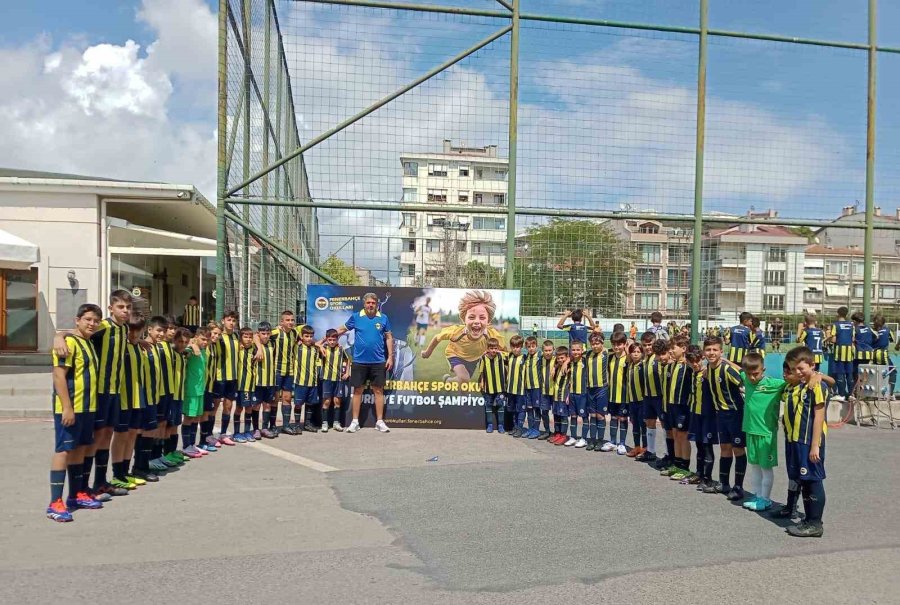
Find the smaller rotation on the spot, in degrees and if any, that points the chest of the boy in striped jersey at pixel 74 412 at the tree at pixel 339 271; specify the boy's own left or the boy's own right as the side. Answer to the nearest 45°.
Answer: approximately 90° to the boy's own left

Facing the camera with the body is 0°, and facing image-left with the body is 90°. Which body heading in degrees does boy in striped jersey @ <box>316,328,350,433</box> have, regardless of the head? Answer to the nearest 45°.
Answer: approximately 0°

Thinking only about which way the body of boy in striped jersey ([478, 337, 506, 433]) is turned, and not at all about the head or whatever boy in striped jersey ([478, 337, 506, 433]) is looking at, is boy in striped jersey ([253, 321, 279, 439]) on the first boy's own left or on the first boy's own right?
on the first boy's own right

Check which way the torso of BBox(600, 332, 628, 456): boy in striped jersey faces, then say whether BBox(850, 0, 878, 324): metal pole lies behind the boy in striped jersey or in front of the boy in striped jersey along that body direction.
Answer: behind

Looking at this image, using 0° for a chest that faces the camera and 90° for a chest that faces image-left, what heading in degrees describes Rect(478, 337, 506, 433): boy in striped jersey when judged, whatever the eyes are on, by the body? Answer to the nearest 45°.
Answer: approximately 0°

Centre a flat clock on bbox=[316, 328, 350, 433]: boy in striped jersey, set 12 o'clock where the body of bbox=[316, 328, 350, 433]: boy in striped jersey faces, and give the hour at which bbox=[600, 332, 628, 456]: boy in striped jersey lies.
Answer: bbox=[600, 332, 628, 456]: boy in striped jersey is roughly at 10 o'clock from bbox=[316, 328, 350, 433]: boy in striped jersey.

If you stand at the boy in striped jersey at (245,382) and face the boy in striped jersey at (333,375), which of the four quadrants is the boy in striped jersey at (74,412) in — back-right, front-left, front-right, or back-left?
back-right

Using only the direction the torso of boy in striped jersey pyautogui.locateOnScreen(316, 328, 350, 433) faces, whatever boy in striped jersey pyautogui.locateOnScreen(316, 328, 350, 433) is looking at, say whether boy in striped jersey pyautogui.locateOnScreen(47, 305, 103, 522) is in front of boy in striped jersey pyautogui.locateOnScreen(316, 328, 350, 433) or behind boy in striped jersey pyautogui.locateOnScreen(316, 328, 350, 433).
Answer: in front
